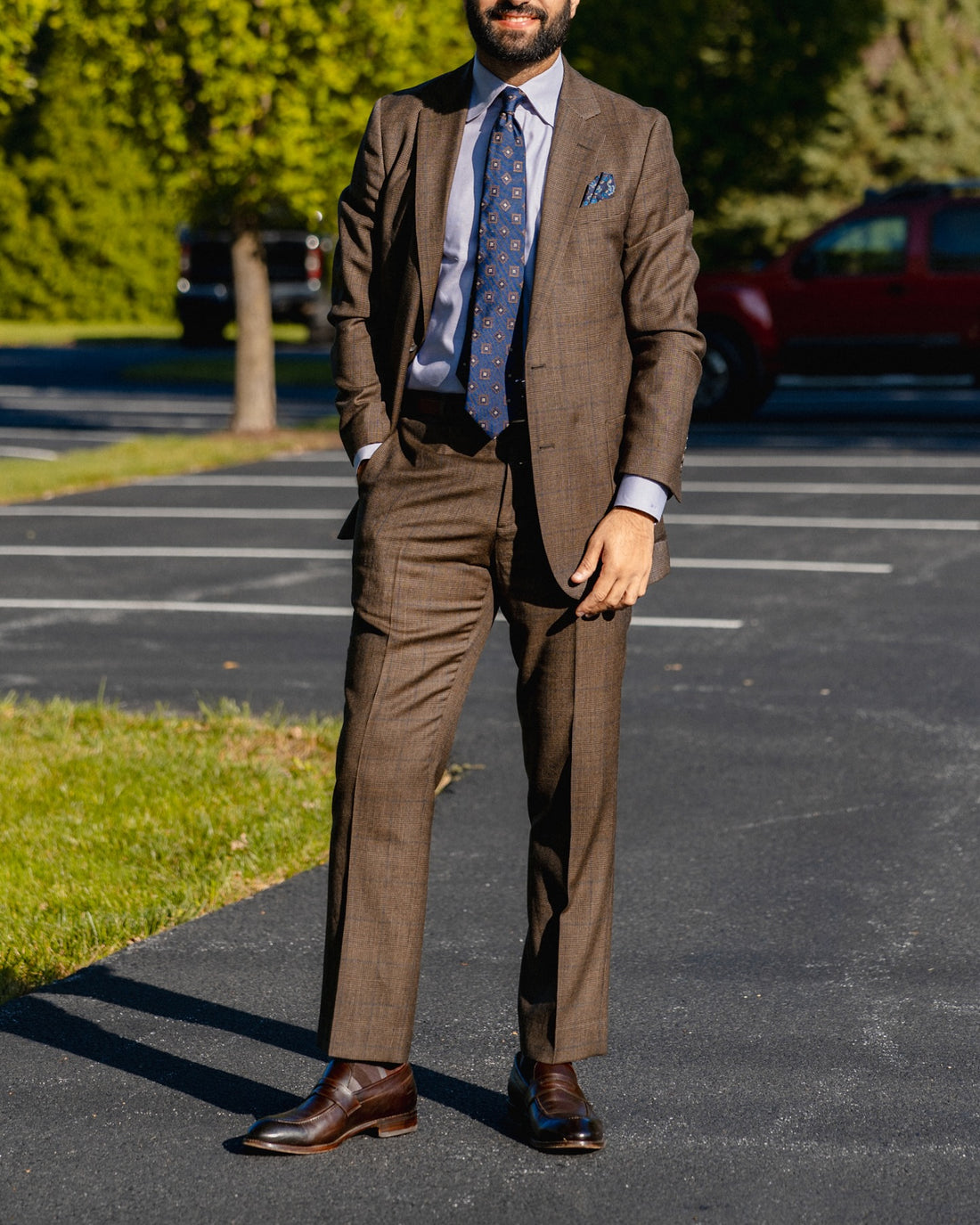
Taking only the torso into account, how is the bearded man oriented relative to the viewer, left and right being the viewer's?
facing the viewer

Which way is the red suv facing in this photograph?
to the viewer's left

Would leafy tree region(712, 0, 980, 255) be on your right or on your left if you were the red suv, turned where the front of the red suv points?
on your right

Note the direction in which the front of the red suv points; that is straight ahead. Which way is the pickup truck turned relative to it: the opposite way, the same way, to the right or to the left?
to the right

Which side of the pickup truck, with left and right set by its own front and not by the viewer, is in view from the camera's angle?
back

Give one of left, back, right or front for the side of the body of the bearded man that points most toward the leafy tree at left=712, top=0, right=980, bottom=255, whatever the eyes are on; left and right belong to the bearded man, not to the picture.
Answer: back

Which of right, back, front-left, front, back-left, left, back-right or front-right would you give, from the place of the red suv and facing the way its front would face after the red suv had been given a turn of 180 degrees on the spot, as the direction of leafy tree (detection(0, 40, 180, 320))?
back-left

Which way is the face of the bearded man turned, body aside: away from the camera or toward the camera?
toward the camera

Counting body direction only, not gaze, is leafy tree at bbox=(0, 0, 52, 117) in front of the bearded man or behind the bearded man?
behind

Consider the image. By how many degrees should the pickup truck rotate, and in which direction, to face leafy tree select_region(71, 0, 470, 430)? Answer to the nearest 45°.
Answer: approximately 180°

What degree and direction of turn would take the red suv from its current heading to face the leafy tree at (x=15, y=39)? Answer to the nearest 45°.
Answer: approximately 45° to its left

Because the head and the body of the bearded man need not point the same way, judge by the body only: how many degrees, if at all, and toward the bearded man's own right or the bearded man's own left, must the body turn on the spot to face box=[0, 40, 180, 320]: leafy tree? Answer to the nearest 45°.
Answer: approximately 180°

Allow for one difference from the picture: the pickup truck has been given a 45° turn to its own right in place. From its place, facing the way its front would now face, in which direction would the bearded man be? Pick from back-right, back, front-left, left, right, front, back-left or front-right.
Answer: back-right
